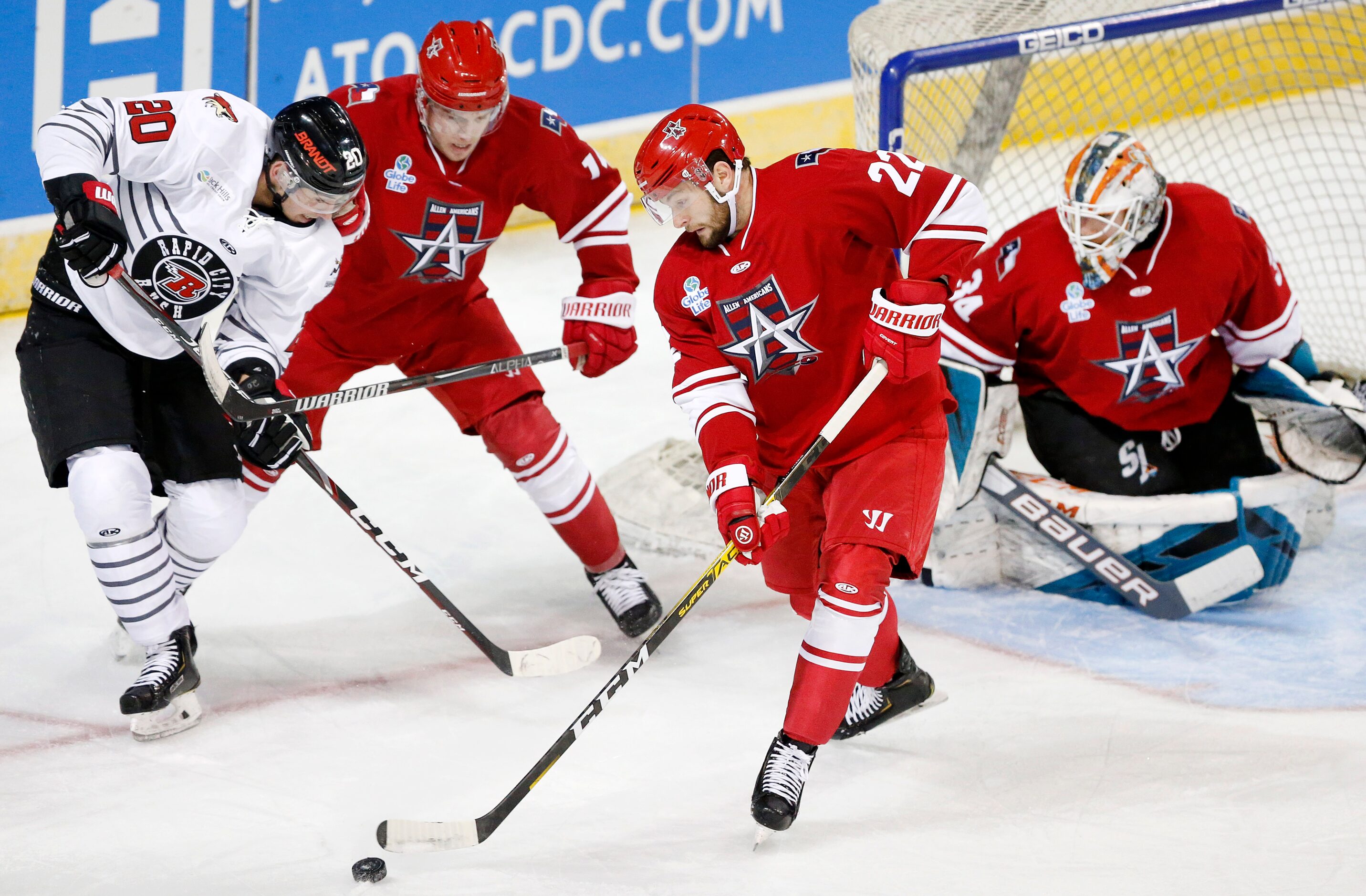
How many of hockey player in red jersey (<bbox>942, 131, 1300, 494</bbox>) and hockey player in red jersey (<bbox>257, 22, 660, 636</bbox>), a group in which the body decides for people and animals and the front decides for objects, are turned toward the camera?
2

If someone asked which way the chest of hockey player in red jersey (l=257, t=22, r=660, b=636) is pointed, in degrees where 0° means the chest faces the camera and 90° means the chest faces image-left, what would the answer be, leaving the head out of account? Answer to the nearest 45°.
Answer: approximately 0°

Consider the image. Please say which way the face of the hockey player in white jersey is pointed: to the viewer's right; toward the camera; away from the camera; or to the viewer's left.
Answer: to the viewer's right

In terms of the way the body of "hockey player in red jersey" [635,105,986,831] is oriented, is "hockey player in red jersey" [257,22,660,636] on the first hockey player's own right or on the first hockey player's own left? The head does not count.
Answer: on the first hockey player's own right

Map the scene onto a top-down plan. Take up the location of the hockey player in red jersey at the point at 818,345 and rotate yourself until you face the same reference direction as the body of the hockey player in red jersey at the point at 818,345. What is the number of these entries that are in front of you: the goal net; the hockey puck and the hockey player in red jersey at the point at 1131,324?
1

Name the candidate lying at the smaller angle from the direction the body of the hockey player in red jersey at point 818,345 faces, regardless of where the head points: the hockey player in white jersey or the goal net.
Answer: the hockey player in white jersey

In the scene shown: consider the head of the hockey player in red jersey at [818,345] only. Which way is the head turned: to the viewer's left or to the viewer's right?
to the viewer's left

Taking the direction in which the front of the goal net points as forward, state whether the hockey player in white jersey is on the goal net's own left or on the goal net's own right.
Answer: on the goal net's own right

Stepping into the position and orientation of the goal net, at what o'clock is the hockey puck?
The hockey puck is roughly at 2 o'clock from the goal net.

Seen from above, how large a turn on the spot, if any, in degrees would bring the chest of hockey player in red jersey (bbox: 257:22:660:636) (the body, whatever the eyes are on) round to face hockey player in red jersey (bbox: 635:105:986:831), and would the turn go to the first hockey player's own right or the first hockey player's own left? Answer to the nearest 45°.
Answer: approximately 45° to the first hockey player's own left

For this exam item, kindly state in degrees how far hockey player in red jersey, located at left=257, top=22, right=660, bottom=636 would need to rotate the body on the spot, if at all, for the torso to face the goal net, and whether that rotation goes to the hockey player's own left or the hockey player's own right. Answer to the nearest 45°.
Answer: approximately 135° to the hockey player's own left

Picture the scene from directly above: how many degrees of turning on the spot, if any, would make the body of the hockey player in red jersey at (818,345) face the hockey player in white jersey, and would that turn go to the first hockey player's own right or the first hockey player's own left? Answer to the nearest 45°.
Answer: approximately 45° to the first hockey player's own right

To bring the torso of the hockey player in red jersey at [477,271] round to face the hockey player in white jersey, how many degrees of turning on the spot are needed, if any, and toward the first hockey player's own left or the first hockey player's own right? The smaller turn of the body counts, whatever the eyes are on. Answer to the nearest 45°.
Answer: approximately 45° to the first hockey player's own right
